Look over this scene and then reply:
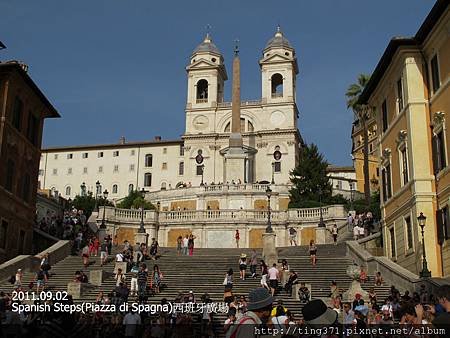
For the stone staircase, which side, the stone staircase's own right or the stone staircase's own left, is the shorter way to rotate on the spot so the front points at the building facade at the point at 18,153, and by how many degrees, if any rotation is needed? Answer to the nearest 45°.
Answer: approximately 135° to the stone staircase's own right

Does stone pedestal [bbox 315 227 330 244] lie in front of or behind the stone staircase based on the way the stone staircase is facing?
behind

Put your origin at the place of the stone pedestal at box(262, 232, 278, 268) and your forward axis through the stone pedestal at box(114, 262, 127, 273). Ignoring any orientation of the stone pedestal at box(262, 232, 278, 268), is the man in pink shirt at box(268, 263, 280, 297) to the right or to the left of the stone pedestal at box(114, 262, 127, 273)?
left

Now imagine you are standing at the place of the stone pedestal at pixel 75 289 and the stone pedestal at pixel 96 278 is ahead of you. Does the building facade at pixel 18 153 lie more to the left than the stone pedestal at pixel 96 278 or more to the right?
left

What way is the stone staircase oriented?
toward the camera
